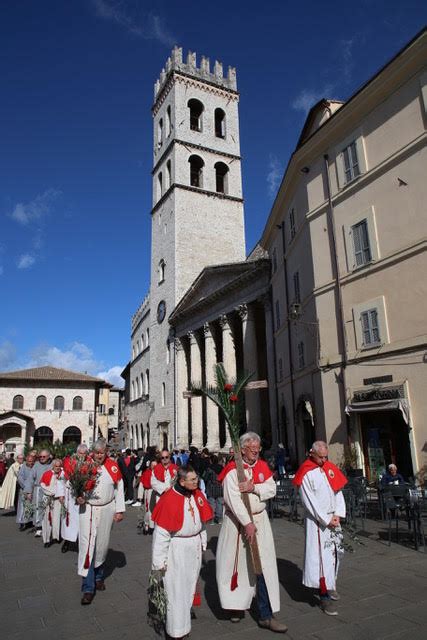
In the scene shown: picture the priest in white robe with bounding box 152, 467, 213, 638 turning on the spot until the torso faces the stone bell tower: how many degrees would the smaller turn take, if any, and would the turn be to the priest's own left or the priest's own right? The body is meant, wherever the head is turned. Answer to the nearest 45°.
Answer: approximately 135° to the priest's own left

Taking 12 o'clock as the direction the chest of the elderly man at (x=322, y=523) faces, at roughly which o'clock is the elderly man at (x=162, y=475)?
the elderly man at (x=162, y=475) is roughly at 6 o'clock from the elderly man at (x=322, y=523).

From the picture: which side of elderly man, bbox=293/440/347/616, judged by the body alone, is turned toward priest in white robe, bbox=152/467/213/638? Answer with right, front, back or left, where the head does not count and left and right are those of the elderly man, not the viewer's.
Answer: right

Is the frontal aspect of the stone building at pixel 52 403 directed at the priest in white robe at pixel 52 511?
yes

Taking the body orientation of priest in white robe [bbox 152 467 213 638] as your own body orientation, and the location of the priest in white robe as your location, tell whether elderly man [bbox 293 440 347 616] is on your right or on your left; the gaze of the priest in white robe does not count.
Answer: on your left

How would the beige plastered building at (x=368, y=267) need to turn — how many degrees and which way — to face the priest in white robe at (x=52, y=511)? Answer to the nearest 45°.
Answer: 0° — it already faces them

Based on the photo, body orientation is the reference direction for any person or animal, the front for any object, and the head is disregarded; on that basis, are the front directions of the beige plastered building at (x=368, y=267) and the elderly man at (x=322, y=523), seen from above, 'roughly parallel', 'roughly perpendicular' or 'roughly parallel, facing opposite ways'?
roughly perpendicular

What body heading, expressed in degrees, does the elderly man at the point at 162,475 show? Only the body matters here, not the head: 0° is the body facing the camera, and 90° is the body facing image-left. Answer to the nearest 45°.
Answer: approximately 0°

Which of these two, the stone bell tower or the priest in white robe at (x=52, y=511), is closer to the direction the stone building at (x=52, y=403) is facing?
the priest in white robe

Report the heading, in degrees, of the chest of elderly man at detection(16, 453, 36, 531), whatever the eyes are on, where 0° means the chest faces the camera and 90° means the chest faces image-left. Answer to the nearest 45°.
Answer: approximately 315°

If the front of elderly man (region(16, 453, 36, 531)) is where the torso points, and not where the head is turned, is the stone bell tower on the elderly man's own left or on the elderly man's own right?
on the elderly man's own left
